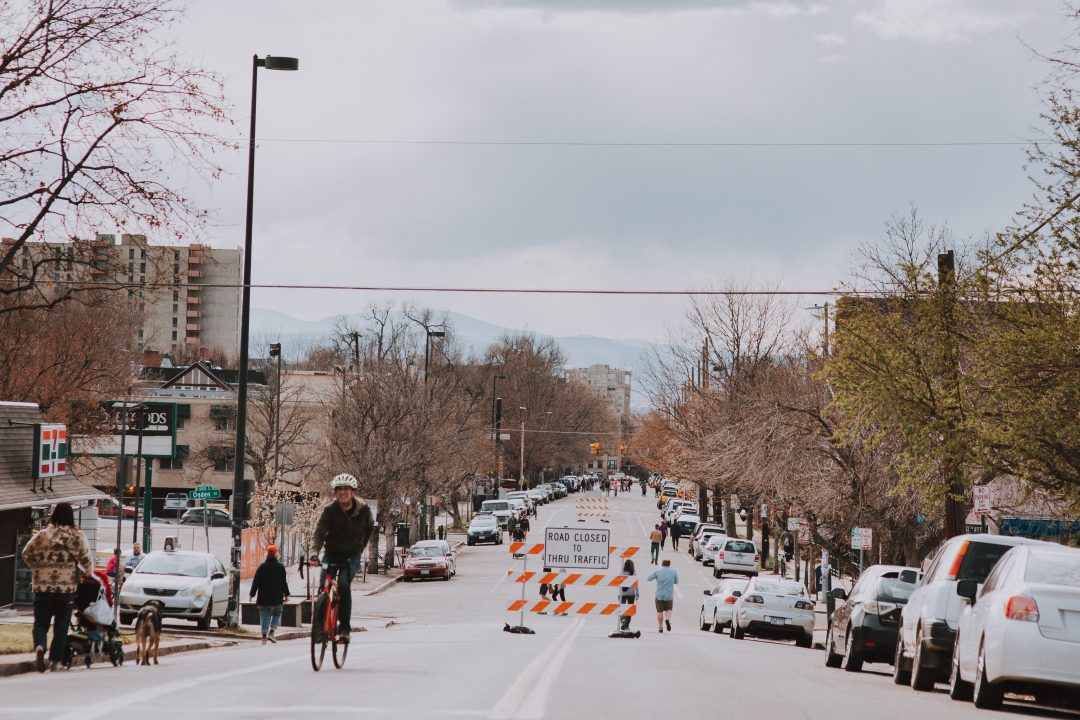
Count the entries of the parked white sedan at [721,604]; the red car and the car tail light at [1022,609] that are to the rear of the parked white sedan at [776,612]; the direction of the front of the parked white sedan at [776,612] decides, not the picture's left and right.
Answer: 1

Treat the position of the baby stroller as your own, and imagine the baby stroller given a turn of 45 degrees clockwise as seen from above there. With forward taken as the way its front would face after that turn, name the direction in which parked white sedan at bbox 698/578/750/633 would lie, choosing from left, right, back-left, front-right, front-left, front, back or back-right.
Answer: front

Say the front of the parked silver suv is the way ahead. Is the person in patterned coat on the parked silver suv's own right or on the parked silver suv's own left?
on the parked silver suv's own left

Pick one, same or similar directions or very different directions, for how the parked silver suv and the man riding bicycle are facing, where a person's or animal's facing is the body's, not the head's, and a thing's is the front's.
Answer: very different directions

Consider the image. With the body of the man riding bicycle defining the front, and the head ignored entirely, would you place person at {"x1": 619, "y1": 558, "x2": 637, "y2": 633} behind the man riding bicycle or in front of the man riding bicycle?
behind

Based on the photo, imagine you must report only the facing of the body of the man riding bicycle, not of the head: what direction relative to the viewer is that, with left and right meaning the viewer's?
facing the viewer

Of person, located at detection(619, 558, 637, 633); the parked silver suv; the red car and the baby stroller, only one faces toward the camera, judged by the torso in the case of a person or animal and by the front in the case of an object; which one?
the red car

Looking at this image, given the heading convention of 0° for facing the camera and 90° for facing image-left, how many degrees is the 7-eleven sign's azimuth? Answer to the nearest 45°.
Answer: approximately 315°

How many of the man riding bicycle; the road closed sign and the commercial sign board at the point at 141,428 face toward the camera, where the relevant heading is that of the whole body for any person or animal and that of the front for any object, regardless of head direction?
3

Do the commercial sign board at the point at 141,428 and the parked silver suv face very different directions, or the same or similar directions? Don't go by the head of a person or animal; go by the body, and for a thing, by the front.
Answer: very different directions

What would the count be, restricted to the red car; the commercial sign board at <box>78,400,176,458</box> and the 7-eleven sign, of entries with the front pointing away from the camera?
0

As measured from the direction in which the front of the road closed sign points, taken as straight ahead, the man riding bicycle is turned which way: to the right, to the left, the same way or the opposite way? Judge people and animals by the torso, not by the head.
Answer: the same way

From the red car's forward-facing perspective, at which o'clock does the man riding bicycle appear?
The man riding bicycle is roughly at 12 o'clock from the red car.

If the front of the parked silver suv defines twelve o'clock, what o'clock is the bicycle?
The bicycle is roughly at 9 o'clock from the parked silver suv.

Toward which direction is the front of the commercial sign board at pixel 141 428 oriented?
toward the camera

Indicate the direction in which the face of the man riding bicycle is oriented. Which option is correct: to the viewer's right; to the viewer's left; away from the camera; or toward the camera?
toward the camera
